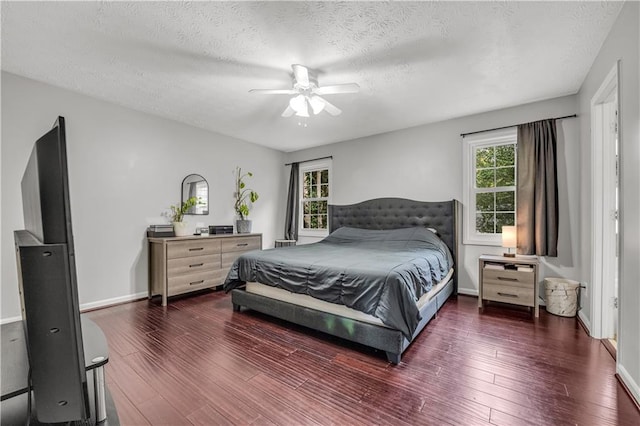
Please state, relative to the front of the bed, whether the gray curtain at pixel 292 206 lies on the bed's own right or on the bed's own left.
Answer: on the bed's own right

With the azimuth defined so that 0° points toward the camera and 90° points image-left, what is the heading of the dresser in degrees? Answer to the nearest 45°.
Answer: approximately 315°

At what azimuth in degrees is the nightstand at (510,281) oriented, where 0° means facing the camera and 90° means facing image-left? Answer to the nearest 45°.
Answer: approximately 0°

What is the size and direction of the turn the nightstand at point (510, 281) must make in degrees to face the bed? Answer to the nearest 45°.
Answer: approximately 45° to its right

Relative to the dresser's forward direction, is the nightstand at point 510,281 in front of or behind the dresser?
in front

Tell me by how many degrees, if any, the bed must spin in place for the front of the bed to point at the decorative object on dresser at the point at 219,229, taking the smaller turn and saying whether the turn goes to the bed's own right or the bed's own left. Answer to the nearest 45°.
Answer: approximately 90° to the bed's own right

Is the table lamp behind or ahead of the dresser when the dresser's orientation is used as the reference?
ahead

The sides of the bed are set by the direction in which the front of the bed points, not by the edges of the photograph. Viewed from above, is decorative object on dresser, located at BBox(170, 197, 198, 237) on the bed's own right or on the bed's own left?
on the bed's own right

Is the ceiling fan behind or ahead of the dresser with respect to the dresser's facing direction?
ahead

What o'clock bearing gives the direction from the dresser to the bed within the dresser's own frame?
The bed is roughly at 12 o'clock from the dresser.

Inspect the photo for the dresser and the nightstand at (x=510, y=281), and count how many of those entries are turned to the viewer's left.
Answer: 0

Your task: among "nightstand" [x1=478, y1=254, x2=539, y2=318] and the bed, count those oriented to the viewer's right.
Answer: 0

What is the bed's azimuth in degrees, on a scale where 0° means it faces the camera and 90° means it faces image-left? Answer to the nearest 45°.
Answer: approximately 45°

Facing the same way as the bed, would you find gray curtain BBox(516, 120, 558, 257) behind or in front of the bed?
behind
